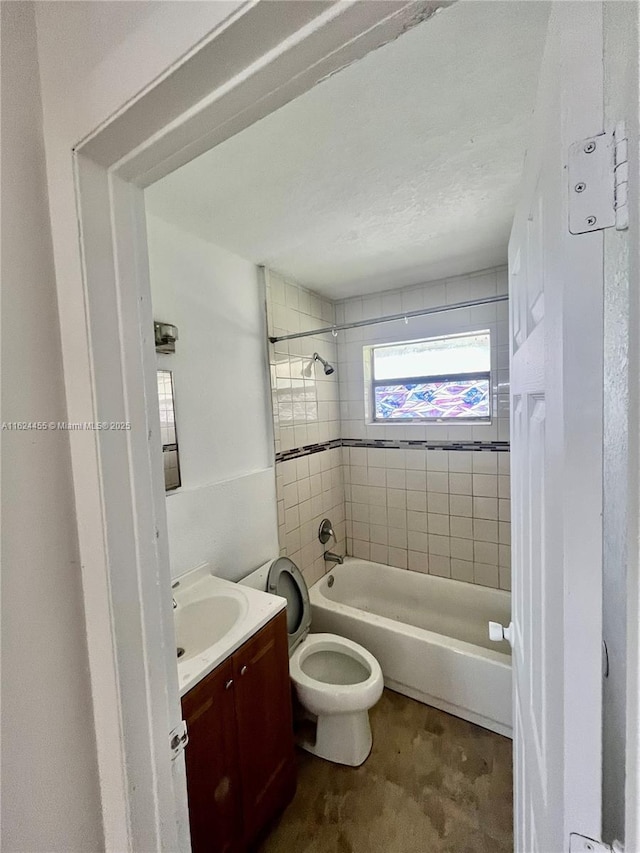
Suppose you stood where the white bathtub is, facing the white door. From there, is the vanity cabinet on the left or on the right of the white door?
right

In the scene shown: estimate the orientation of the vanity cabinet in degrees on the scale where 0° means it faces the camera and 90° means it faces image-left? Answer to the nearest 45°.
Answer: approximately 315°

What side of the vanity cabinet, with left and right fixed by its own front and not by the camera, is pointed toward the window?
left

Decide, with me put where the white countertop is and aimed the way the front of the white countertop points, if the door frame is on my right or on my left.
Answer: on my right

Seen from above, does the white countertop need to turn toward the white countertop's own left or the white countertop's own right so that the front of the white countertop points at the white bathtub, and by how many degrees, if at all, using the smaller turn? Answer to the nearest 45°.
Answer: approximately 45° to the white countertop's own left

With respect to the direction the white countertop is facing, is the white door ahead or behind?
ahead

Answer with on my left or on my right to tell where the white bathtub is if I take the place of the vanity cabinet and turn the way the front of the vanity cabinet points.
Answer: on my left

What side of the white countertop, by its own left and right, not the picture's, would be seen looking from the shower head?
left
